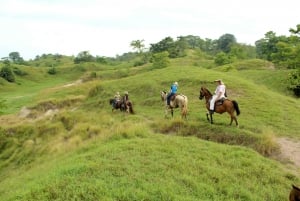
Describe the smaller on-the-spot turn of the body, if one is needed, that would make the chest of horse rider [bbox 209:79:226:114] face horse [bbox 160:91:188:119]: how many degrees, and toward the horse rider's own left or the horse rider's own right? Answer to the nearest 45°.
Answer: approximately 45° to the horse rider's own right

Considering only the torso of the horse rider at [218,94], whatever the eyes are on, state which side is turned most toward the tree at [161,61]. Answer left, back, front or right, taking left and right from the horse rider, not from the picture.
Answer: right

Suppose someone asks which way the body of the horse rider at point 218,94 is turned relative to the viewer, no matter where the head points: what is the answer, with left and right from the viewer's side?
facing to the left of the viewer

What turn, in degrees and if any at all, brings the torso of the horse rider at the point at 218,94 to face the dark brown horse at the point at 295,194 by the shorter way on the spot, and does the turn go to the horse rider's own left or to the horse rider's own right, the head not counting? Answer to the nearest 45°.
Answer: approximately 90° to the horse rider's own left

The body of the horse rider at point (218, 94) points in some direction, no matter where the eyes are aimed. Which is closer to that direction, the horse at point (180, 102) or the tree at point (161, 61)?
the horse

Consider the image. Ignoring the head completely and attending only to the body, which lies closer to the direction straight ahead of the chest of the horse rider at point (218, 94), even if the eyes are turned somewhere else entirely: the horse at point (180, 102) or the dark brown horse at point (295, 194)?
the horse
